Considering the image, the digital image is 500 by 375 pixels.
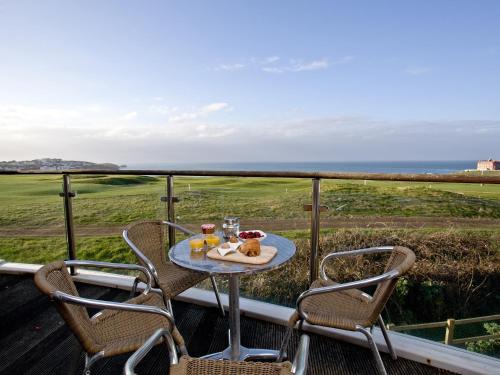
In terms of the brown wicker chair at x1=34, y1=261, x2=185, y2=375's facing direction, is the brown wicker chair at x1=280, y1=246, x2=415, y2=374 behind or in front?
in front

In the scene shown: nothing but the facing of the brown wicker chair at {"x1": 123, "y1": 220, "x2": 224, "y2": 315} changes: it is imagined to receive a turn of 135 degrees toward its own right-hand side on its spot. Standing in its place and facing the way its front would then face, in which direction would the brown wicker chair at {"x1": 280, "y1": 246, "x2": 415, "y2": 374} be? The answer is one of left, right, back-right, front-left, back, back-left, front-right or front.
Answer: back-left

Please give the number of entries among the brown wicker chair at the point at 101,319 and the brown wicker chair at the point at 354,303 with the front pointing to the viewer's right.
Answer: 1

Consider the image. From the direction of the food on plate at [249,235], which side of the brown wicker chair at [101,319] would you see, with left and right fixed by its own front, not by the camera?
front

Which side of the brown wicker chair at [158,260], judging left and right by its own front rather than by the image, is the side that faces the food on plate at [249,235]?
front

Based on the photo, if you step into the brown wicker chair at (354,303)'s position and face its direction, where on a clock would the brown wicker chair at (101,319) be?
the brown wicker chair at (101,319) is roughly at 11 o'clock from the brown wicker chair at (354,303).

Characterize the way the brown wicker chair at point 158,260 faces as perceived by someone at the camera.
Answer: facing the viewer and to the right of the viewer

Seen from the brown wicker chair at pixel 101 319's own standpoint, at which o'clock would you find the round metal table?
The round metal table is roughly at 12 o'clock from the brown wicker chair.

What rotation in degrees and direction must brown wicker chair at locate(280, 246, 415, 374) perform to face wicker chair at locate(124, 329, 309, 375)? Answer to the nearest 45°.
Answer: approximately 45° to its left

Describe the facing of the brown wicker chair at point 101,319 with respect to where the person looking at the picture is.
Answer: facing to the right of the viewer

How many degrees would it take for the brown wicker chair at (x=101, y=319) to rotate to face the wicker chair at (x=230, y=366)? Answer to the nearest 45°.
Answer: approximately 45° to its right

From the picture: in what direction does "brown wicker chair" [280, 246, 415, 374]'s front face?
to the viewer's left

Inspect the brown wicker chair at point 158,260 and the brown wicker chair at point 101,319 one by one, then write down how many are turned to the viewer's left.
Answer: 0

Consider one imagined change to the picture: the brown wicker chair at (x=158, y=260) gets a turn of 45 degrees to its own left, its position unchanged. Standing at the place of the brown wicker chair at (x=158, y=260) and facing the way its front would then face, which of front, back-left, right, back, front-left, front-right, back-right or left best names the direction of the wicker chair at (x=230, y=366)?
right
